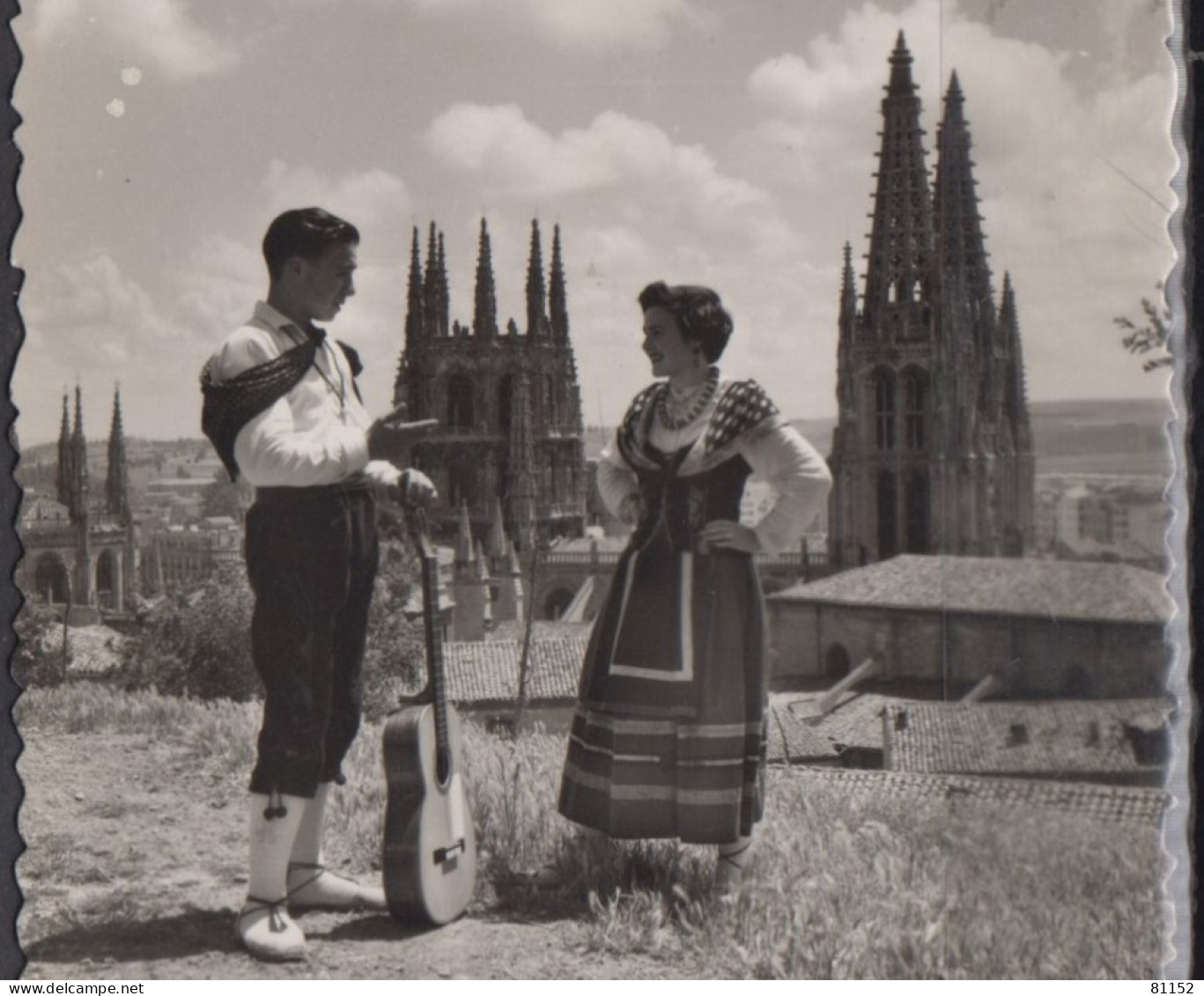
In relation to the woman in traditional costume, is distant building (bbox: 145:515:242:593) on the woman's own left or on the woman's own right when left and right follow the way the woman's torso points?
on the woman's own right

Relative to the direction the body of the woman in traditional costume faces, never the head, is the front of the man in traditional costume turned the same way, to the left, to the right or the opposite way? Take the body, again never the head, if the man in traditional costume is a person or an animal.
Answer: to the left

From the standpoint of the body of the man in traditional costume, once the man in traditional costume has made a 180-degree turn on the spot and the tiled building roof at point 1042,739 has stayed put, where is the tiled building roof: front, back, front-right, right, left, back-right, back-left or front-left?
back-right

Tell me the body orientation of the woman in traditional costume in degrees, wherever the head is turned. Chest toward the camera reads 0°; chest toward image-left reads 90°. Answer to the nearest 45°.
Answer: approximately 45°

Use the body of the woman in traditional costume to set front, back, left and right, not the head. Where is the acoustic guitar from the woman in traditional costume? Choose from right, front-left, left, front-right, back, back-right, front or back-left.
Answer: front-right

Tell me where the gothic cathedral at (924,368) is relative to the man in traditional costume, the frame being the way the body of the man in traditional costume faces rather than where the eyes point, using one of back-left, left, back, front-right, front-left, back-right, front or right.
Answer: front-left

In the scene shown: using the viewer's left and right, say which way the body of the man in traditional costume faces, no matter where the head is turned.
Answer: facing the viewer and to the right of the viewer

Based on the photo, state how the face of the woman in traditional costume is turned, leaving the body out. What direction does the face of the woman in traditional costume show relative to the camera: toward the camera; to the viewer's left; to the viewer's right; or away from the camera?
to the viewer's left

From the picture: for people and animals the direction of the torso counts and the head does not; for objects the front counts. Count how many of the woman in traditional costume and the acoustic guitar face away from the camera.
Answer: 0

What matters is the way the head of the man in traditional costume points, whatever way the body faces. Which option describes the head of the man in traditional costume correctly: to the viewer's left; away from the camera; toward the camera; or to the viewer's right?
to the viewer's right
